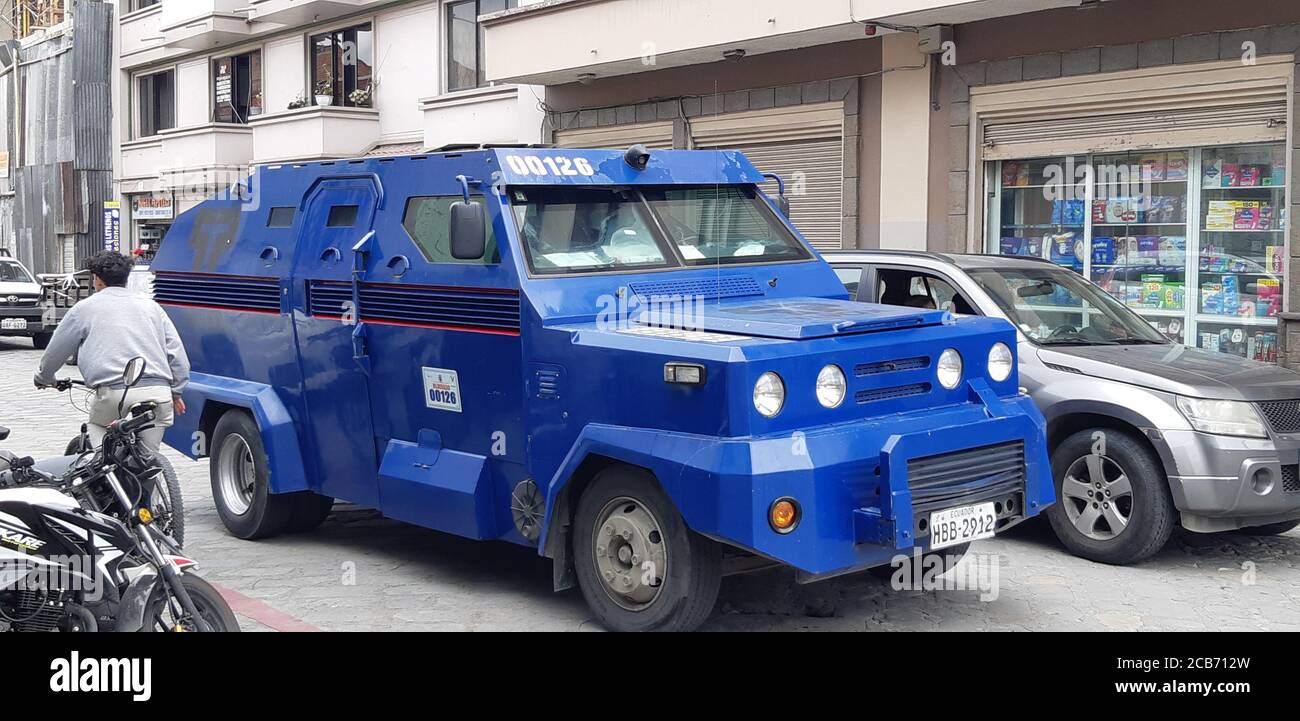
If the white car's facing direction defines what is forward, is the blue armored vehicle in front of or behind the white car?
in front

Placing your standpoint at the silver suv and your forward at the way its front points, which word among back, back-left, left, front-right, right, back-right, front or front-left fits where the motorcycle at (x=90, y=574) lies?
right

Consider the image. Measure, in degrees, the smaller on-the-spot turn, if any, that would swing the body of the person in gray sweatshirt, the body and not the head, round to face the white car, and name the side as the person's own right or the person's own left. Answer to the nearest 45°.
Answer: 0° — they already face it

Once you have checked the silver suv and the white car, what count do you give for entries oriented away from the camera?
0

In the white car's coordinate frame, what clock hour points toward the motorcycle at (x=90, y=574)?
The motorcycle is roughly at 12 o'clock from the white car.

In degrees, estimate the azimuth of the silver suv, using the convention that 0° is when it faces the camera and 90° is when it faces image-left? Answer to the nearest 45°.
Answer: approximately 315°

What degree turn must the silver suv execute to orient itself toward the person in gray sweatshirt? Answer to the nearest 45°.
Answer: approximately 135° to its right
